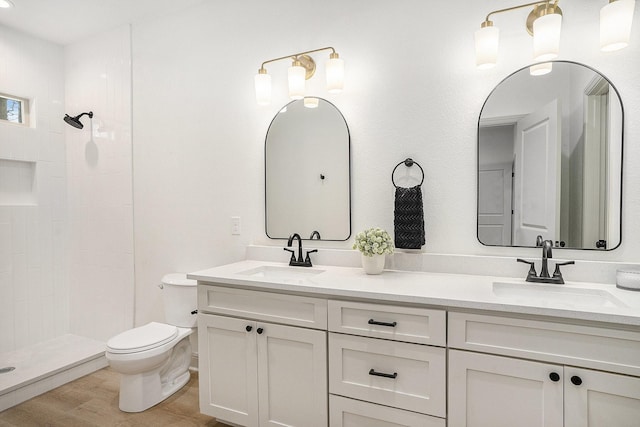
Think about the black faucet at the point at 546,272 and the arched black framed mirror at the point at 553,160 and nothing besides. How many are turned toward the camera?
2

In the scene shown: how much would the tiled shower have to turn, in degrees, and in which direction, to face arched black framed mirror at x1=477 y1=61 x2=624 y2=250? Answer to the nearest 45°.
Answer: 0° — it already faces it

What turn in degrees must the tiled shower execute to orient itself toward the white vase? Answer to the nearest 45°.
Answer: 0° — it already faces it

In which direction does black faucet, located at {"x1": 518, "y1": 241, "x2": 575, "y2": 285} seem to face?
toward the camera

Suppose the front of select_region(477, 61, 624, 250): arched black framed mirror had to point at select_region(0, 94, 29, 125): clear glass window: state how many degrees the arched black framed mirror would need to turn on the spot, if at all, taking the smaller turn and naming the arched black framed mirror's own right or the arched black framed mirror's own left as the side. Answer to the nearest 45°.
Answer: approximately 90° to the arched black framed mirror's own right

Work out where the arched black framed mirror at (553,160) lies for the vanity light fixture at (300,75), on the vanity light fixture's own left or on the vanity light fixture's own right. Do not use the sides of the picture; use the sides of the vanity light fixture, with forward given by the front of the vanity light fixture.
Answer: on the vanity light fixture's own left

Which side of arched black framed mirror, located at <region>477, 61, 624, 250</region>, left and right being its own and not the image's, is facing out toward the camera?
front

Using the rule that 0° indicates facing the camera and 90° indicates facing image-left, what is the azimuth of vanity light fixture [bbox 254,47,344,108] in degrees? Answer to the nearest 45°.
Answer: approximately 45°

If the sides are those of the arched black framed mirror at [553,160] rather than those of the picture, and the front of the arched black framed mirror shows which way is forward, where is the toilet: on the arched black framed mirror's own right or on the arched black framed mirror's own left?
on the arched black framed mirror's own right

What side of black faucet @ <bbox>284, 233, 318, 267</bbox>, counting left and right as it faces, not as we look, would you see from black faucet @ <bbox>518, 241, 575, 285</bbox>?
left

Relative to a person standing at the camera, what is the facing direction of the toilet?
facing the viewer and to the left of the viewer

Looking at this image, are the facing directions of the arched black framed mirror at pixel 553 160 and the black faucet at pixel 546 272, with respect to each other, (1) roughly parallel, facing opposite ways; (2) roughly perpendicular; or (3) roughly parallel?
roughly parallel
